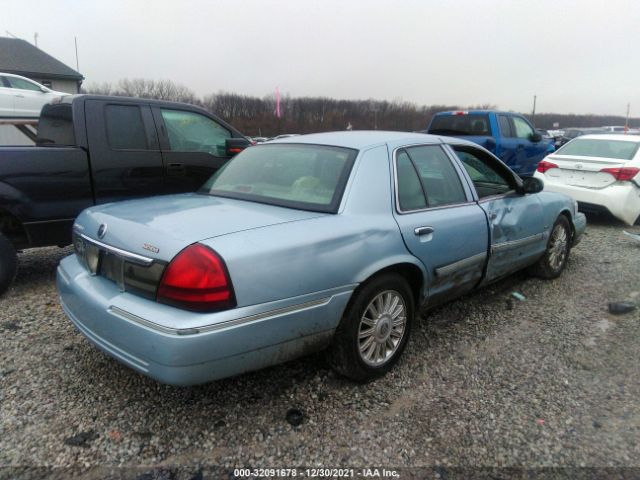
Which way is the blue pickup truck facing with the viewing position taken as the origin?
facing away from the viewer and to the right of the viewer

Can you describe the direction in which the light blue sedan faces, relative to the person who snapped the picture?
facing away from the viewer and to the right of the viewer

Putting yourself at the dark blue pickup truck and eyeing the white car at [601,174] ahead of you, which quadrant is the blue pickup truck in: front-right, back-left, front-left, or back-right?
front-left

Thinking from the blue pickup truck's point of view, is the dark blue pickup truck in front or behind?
behind

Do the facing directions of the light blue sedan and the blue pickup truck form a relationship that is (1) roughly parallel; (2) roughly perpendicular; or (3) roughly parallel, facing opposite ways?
roughly parallel

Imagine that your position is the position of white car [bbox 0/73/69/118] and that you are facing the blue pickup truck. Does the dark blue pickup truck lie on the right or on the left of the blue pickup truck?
right

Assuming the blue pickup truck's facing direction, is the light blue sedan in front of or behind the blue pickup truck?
behind

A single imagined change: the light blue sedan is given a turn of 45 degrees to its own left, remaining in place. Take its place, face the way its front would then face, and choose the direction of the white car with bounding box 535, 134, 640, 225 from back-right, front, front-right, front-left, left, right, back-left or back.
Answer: front-right

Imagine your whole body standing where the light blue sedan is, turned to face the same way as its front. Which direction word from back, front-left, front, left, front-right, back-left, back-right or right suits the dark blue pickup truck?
left

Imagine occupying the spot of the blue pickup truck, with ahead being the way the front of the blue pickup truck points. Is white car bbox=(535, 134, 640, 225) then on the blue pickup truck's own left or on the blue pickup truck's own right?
on the blue pickup truck's own right
